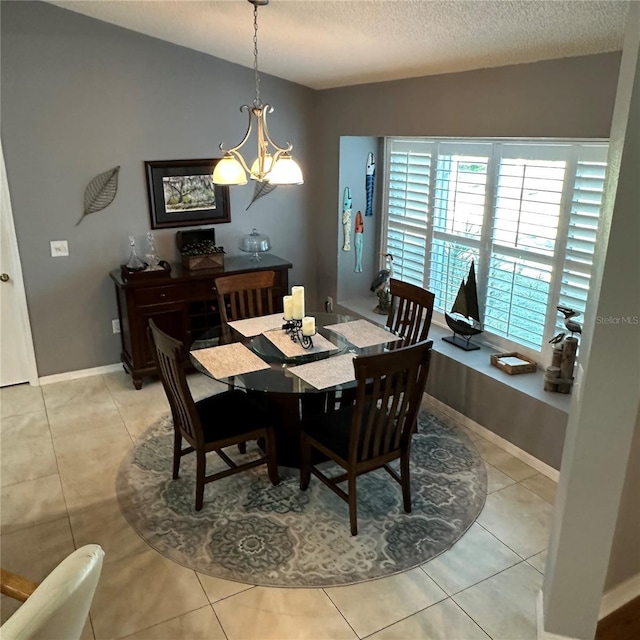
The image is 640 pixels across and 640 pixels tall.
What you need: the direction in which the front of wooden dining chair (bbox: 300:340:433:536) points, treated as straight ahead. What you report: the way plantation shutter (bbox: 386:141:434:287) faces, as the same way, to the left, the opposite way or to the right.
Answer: to the left

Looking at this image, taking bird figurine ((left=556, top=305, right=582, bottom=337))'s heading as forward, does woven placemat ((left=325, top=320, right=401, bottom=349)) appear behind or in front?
in front

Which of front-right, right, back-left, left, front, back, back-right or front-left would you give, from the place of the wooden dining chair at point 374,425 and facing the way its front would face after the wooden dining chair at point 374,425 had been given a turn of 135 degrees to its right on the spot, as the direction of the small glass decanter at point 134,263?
back-left

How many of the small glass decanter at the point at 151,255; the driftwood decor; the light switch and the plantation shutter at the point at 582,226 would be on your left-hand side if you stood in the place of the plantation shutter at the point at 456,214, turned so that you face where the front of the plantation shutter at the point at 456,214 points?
2

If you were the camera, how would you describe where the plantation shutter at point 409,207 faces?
facing the viewer and to the left of the viewer

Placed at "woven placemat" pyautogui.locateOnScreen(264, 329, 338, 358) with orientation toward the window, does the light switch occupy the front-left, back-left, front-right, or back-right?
back-left

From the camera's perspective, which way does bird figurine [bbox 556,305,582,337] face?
to the viewer's left

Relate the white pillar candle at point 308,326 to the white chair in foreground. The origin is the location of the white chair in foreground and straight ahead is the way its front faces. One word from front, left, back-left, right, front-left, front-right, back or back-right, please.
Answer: right

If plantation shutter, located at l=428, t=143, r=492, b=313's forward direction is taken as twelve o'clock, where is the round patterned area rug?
The round patterned area rug is roughly at 11 o'clock from the plantation shutter.

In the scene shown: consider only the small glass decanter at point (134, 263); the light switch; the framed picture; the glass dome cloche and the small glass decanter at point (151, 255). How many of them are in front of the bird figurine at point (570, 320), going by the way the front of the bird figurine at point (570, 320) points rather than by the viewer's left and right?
5

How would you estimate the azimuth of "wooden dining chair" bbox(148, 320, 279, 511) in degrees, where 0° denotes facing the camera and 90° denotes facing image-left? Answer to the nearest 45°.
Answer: approximately 225°

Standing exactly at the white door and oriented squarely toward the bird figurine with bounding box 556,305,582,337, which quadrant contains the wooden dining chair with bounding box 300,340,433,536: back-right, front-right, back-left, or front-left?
front-right

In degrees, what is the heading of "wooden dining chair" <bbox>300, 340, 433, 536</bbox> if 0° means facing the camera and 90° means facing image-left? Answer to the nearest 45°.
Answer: approximately 135°

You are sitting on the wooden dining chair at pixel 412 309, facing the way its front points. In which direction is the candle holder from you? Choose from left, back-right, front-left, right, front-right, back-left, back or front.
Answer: front

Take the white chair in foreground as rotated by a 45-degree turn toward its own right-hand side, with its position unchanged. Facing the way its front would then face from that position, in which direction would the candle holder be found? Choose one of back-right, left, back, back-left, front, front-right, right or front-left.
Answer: front-right

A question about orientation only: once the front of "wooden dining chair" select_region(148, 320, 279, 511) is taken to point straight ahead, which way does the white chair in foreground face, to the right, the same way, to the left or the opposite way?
to the left

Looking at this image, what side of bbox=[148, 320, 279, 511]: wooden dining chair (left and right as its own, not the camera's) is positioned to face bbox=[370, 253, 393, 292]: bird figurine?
front
